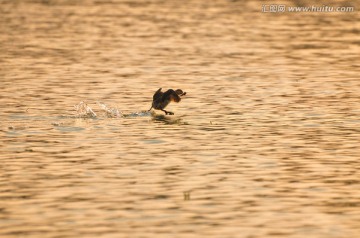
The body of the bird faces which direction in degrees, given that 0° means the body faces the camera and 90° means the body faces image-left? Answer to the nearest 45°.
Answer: approximately 270°
